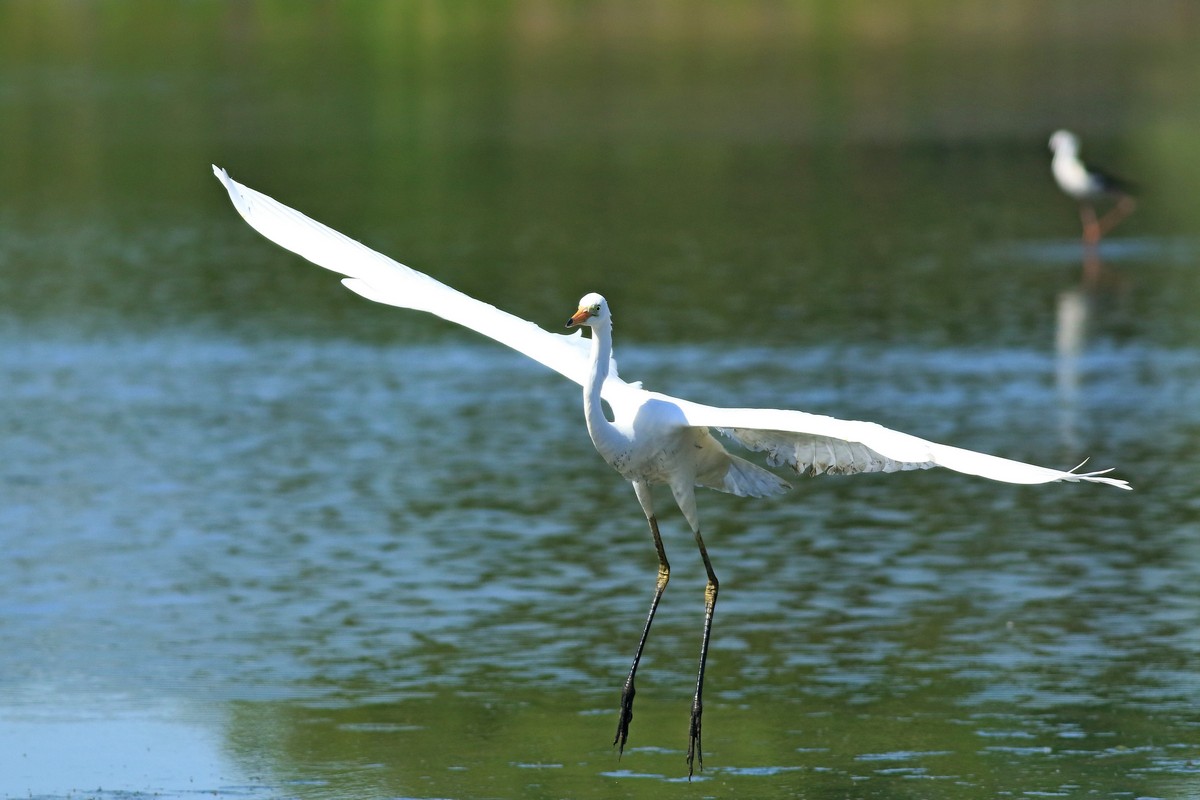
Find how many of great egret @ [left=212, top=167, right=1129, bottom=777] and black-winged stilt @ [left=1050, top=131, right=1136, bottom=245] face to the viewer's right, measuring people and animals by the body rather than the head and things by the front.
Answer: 0

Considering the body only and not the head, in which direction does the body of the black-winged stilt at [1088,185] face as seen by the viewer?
to the viewer's left

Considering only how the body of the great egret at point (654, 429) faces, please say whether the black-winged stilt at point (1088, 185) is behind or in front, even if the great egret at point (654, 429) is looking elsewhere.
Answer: behind

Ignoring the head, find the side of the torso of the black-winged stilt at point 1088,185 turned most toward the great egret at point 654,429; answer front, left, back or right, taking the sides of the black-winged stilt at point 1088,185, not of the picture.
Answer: left
